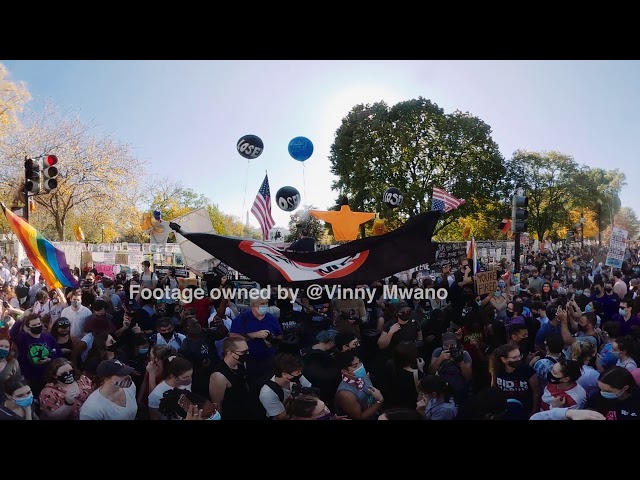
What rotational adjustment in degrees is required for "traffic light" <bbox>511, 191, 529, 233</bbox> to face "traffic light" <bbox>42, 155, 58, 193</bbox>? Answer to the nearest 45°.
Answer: approximately 135° to its right

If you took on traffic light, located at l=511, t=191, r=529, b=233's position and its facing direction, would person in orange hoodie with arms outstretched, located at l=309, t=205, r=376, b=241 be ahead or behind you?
behind

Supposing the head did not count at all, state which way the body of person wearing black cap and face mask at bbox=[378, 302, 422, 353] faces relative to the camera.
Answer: toward the camera

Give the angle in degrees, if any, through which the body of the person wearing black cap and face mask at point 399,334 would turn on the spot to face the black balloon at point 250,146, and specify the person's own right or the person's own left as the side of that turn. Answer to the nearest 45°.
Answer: approximately 135° to the person's own right

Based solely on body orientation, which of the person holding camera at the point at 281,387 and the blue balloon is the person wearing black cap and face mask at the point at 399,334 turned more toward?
the person holding camera
